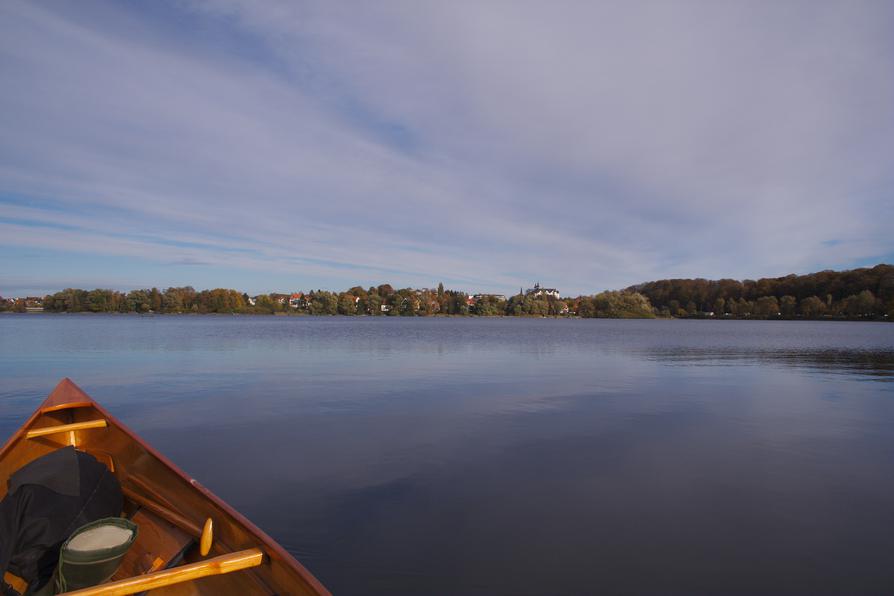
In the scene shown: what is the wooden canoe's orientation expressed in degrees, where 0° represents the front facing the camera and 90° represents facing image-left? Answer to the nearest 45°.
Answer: approximately 180°
